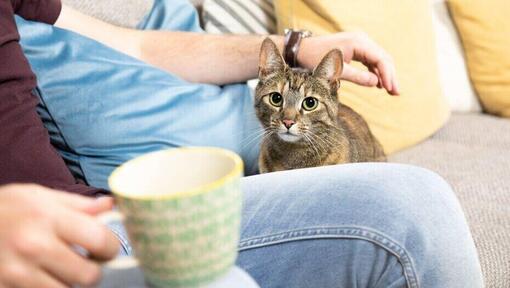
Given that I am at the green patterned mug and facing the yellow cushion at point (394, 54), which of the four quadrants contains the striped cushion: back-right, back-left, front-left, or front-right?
front-left

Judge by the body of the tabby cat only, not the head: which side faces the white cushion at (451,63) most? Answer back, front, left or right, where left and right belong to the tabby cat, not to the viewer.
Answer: back

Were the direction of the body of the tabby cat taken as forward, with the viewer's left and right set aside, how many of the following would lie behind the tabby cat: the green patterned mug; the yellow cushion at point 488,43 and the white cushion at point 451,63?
2

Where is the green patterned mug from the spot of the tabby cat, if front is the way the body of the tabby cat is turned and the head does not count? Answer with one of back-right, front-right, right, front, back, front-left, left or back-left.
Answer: front-left

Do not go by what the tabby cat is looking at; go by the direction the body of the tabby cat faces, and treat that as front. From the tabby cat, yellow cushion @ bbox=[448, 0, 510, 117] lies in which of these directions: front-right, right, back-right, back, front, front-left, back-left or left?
back
